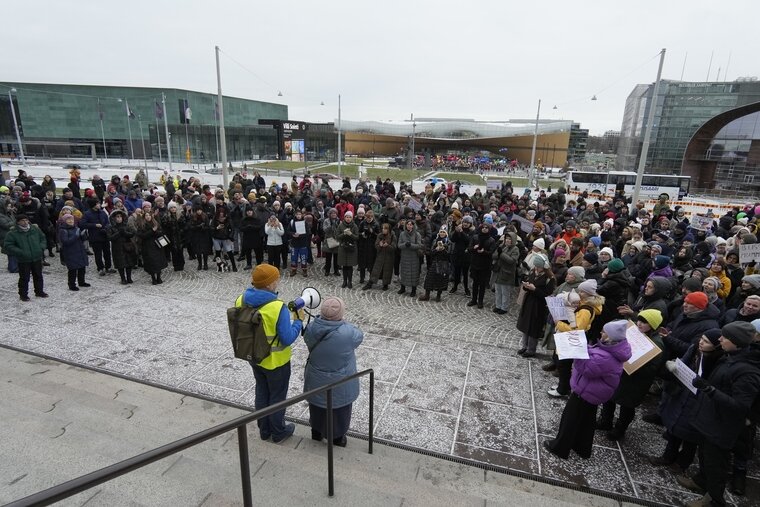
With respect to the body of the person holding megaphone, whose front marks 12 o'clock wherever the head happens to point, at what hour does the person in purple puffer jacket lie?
The person in purple puffer jacket is roughly at 2 o'clock from the person holding megaphone.

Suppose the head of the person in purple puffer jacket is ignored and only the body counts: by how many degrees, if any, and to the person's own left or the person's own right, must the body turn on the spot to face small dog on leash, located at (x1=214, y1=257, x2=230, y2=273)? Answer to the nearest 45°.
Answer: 0° — they already face it

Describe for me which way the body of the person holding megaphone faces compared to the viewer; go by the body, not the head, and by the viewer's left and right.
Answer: facing away from the viewer and to the right of the viewer

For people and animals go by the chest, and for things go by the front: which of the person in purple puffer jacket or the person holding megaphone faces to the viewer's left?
the person in purple puffer jacket

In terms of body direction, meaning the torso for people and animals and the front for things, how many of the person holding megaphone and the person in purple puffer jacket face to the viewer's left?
1

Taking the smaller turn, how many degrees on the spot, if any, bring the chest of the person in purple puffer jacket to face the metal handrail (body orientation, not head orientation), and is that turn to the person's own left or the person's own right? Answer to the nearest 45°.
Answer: approximately 45° to the person's own left

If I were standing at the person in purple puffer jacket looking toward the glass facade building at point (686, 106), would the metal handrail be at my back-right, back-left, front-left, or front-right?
back-left

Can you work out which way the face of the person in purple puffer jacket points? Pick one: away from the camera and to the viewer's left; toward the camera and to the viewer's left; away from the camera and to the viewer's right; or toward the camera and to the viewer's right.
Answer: away from the camera and to the viewer's left

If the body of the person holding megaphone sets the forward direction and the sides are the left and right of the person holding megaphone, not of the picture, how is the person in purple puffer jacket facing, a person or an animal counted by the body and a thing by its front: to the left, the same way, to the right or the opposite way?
to the left

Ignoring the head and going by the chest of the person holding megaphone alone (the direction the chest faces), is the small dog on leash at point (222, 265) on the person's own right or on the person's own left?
on the person's own left

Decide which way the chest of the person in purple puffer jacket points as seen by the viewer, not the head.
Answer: to the viewer's left

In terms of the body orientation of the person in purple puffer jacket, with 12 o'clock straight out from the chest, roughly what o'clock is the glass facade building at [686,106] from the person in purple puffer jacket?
The glass facade building is roughly at 3 o'clock from the person in purple puffer jacket.

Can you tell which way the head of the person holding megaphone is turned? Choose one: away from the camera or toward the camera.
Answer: away from the camera
